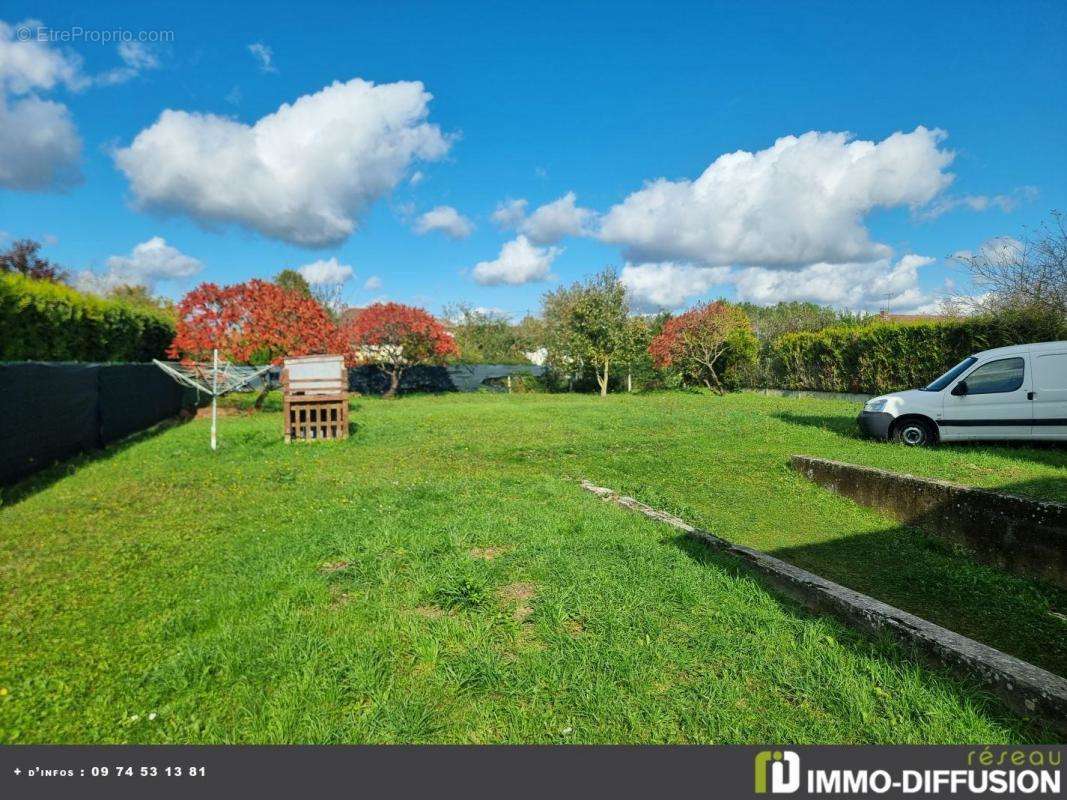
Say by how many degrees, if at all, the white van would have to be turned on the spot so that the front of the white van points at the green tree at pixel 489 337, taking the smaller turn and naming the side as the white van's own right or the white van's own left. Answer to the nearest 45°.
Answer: approximately 45° to the white van's own right

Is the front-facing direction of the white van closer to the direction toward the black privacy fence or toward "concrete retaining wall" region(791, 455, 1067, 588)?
the black privacy fence

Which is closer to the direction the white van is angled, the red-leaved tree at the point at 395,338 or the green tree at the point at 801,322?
the red-leaved tree

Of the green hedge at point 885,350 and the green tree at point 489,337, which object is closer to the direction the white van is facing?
the green tree

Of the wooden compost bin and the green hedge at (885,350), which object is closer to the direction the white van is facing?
the wooden compost bin

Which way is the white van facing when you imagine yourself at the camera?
facing to the left of the viewer

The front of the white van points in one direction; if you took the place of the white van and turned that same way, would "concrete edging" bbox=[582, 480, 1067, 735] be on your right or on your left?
on your left

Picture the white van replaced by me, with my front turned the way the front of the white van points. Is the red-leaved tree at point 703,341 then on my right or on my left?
on my right

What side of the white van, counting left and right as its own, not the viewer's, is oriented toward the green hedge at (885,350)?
right
